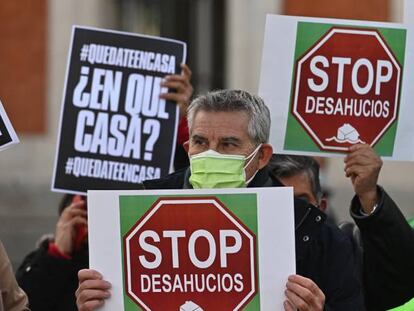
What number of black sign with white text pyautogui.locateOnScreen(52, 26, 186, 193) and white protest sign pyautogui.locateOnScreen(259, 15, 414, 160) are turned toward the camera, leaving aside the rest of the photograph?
2

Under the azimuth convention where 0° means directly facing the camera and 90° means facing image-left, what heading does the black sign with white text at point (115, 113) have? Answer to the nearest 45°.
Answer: approximately 0°

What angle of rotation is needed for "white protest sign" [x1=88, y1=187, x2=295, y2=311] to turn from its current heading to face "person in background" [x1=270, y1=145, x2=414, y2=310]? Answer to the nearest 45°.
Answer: approximately 135° to its left

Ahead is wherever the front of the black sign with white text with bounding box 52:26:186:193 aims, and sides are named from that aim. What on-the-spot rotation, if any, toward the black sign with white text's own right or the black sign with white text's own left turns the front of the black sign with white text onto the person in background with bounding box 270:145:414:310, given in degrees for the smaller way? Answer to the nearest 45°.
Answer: approximately 45° to the black sign with white text's own left

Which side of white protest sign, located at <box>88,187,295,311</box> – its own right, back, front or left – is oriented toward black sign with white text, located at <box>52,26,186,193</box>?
back

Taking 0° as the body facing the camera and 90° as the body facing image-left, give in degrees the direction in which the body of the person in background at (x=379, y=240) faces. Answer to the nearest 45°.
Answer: approximately 45°

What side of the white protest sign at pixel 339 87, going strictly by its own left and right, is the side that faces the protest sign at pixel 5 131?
right
